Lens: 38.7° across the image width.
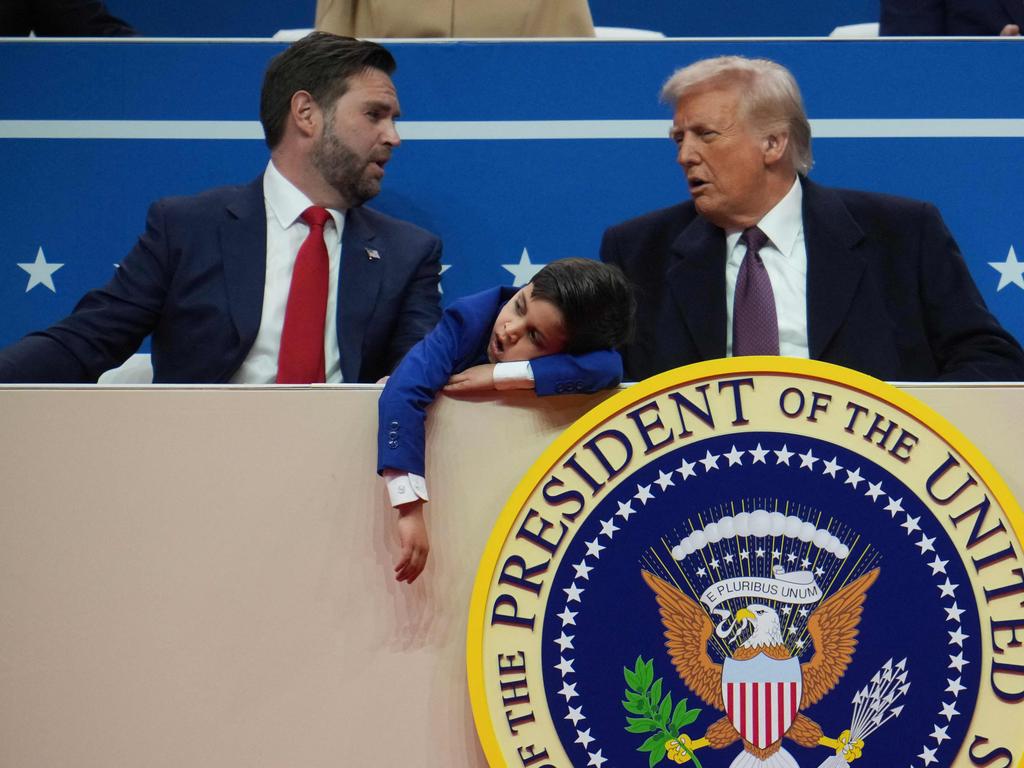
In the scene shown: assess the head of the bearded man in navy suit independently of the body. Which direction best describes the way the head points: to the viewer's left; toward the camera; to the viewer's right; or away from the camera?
to the viewer's right

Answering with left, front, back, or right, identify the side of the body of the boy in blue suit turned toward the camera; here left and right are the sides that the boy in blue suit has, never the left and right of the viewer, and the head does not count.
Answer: front

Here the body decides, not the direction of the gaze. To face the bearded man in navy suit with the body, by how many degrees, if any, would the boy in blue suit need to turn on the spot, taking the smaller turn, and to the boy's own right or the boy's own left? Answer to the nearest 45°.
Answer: approximately 135° to the boy's own right
